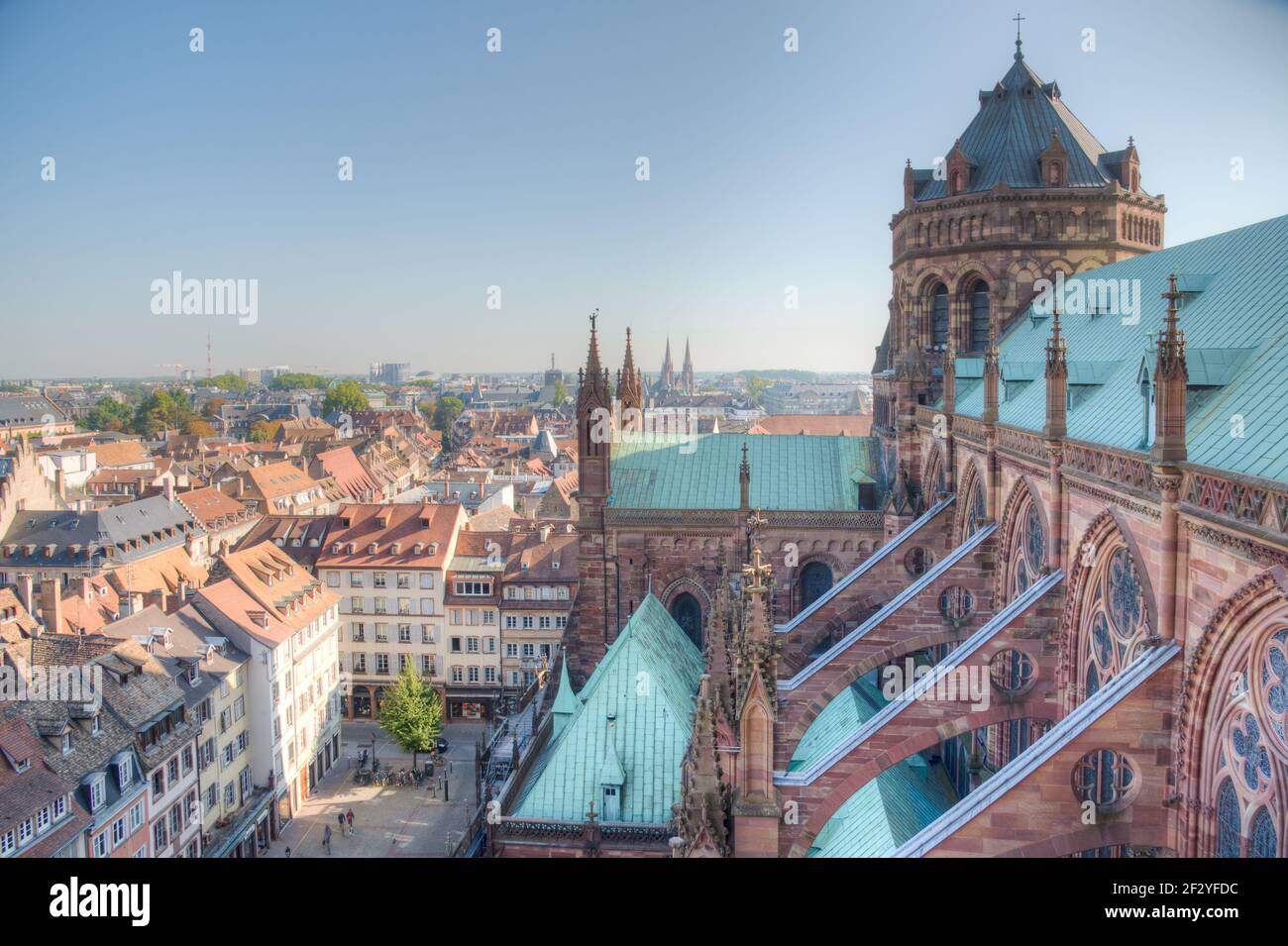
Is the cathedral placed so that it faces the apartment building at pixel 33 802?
no

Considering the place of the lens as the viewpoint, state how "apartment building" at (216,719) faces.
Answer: facing the viewer and to the right of the viewer

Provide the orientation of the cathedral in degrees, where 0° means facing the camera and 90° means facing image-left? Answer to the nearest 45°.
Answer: approximately 0°

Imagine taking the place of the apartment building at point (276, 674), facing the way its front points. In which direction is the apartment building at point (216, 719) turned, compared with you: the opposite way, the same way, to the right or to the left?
the same way

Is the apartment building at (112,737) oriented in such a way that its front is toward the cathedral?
yes

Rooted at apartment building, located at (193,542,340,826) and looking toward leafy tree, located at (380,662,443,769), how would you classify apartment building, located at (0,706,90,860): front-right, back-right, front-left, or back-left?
back-right

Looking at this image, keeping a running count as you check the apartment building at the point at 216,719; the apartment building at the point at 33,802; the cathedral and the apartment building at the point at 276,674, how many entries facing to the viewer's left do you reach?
0
